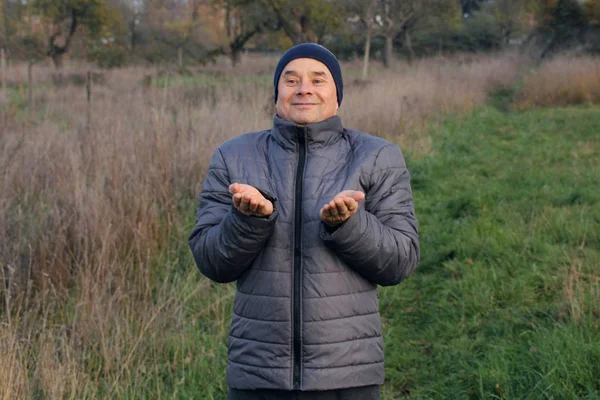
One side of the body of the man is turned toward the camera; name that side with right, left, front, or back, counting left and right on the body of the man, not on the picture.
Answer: front

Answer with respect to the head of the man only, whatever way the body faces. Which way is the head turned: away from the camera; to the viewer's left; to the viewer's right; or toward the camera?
toward the camera
